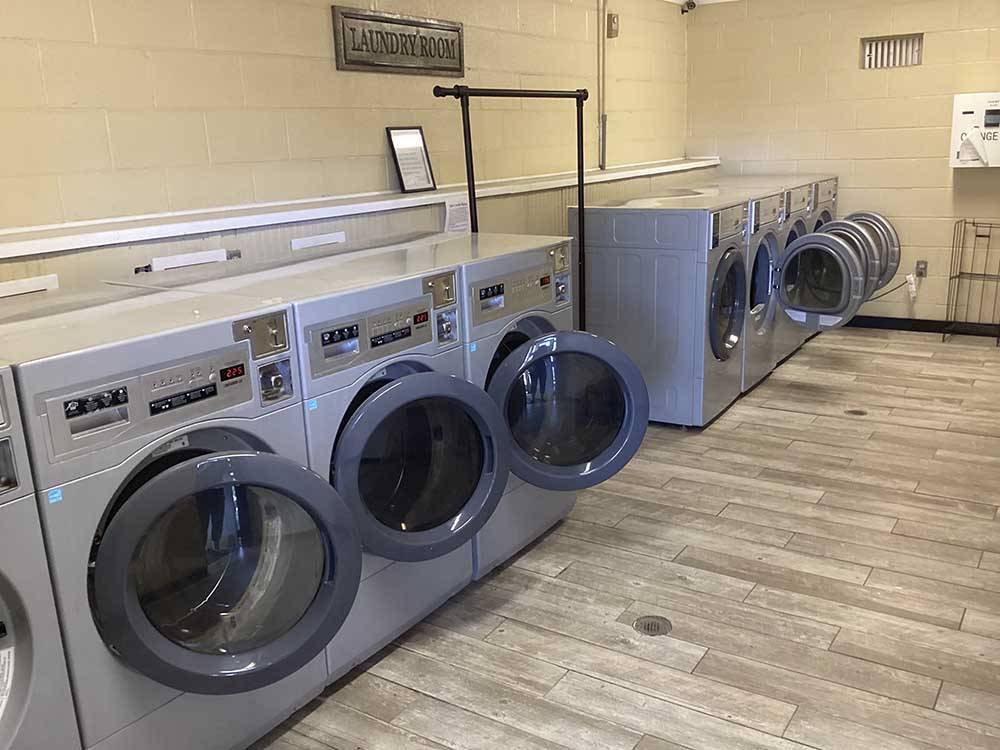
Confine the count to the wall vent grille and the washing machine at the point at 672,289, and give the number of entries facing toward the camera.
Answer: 1

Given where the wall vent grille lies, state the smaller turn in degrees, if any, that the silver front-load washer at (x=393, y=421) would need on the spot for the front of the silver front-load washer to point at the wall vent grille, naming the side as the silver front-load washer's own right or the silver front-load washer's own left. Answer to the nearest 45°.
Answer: approximately 90° to the silver front-load washer's own left

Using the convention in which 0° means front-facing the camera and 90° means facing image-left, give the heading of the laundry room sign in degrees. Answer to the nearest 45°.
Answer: approximately 315°

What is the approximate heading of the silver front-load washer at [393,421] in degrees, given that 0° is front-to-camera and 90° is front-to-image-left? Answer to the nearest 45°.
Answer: approximately 315°

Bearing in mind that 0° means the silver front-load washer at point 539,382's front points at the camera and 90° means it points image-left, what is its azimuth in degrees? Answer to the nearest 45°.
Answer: approximately 315°

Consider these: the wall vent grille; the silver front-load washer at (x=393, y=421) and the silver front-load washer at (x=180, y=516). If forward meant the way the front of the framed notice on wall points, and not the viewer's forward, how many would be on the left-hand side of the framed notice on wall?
1

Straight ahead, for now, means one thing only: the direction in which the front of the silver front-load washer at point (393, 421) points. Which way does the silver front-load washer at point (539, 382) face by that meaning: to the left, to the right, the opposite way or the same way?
the same way

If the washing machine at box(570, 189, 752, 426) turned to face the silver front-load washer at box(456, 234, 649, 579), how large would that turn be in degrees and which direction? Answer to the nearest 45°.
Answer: approximately 90° to its right

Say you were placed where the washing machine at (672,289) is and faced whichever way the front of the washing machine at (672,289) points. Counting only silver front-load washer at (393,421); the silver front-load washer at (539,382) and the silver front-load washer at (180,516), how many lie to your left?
0

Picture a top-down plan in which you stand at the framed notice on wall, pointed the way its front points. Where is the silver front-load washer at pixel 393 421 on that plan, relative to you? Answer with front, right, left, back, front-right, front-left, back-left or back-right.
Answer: front-right

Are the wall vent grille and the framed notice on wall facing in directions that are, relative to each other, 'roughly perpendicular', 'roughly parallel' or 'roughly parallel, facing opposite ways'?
roughly perpendicular

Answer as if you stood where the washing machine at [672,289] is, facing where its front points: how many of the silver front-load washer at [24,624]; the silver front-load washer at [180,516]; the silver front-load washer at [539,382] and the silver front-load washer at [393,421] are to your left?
0

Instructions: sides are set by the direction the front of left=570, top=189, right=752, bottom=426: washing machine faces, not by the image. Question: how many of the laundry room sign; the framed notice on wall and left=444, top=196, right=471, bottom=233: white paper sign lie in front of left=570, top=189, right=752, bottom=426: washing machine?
0

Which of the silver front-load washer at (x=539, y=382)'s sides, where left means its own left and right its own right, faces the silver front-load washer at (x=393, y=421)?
right

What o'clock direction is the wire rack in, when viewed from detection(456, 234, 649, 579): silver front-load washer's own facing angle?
The wire rack is roughly at 9 o'clock from the silver front-load washer.

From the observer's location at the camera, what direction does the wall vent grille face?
facing the viewer

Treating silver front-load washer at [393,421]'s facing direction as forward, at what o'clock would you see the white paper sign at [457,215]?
The white paper sign is roughly at 8 o'clock from the silver front-load washer.

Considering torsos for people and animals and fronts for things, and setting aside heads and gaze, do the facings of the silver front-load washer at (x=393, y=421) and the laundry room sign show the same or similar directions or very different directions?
same or similar directions

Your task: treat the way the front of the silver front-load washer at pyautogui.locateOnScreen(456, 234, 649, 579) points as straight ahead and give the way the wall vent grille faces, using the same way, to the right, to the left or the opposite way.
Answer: to the right

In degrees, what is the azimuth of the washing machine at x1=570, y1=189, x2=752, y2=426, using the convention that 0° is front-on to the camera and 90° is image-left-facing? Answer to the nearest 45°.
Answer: approximately 270°

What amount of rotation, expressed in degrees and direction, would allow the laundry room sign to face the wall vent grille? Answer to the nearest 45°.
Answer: approximately 90° to its left
